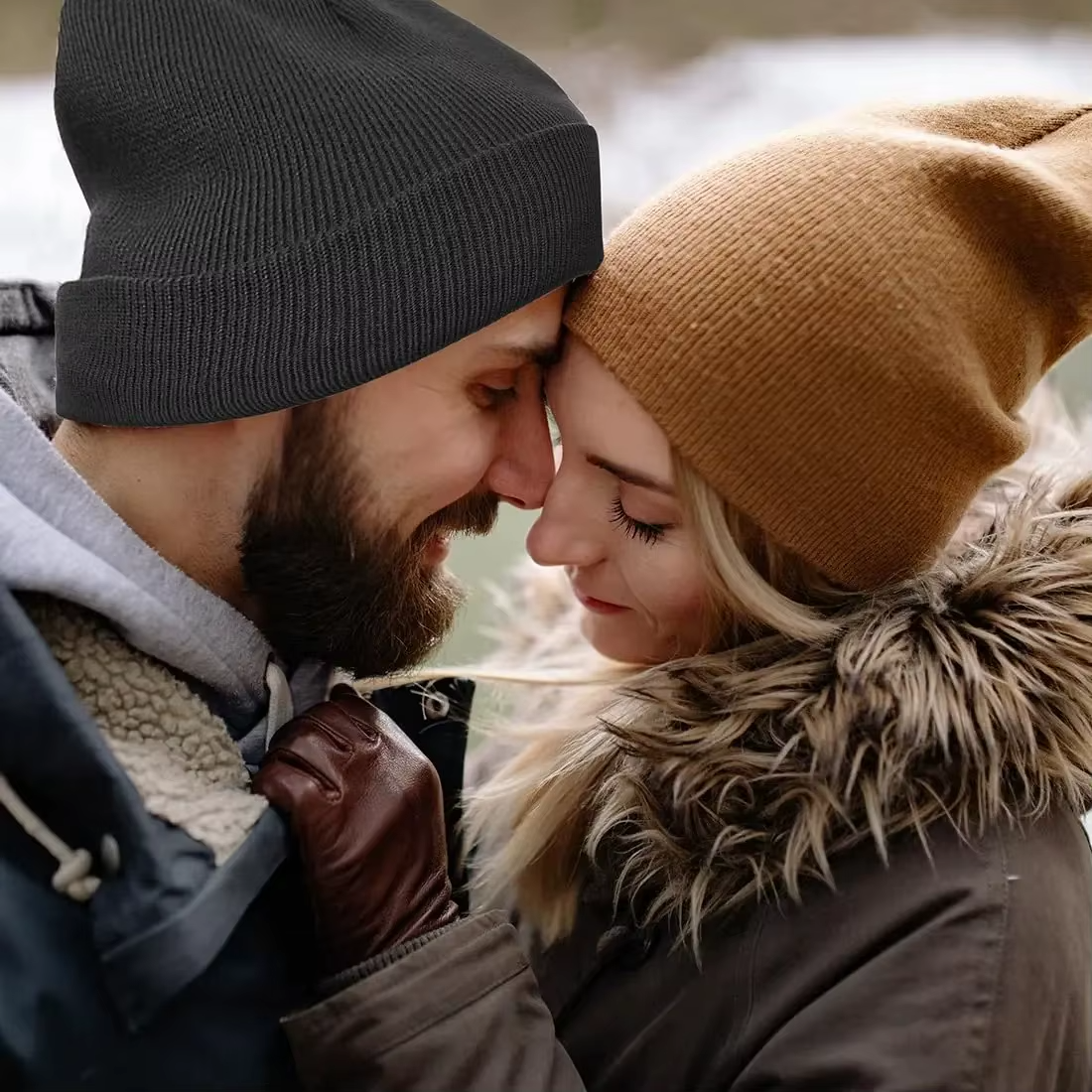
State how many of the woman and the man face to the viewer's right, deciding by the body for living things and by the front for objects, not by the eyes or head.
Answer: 1

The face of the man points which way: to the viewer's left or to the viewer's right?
to the viewer's right

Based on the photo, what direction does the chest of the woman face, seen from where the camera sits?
to the viewer's left

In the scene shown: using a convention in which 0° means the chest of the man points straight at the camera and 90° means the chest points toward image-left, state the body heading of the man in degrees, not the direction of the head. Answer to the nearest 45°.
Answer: approximately 270°

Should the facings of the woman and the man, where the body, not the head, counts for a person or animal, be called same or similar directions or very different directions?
very different directions
